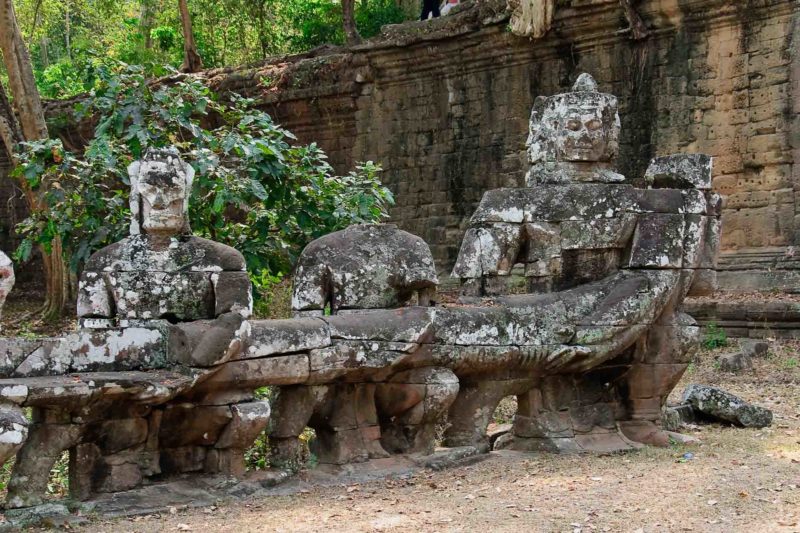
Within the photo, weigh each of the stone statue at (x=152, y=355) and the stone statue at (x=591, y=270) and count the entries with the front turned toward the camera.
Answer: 2

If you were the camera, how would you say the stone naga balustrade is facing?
facing the viewer

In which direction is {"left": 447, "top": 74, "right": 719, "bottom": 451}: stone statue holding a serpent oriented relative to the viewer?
toward the camera

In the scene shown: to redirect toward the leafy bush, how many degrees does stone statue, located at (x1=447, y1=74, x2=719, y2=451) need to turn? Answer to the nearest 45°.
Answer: approximately 90° to its right

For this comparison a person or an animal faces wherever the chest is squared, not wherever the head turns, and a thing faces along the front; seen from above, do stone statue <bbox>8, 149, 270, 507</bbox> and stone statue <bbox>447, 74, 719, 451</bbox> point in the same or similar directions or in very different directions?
same or similar directions

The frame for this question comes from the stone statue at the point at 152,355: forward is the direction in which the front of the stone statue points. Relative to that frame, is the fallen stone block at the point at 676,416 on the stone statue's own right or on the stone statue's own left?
on the stone statue's own left

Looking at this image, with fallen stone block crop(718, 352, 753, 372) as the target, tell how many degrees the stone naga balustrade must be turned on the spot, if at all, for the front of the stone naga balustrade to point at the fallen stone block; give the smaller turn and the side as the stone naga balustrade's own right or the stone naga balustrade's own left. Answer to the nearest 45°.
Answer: approximately 135° to the stone naga balustrade's own left
